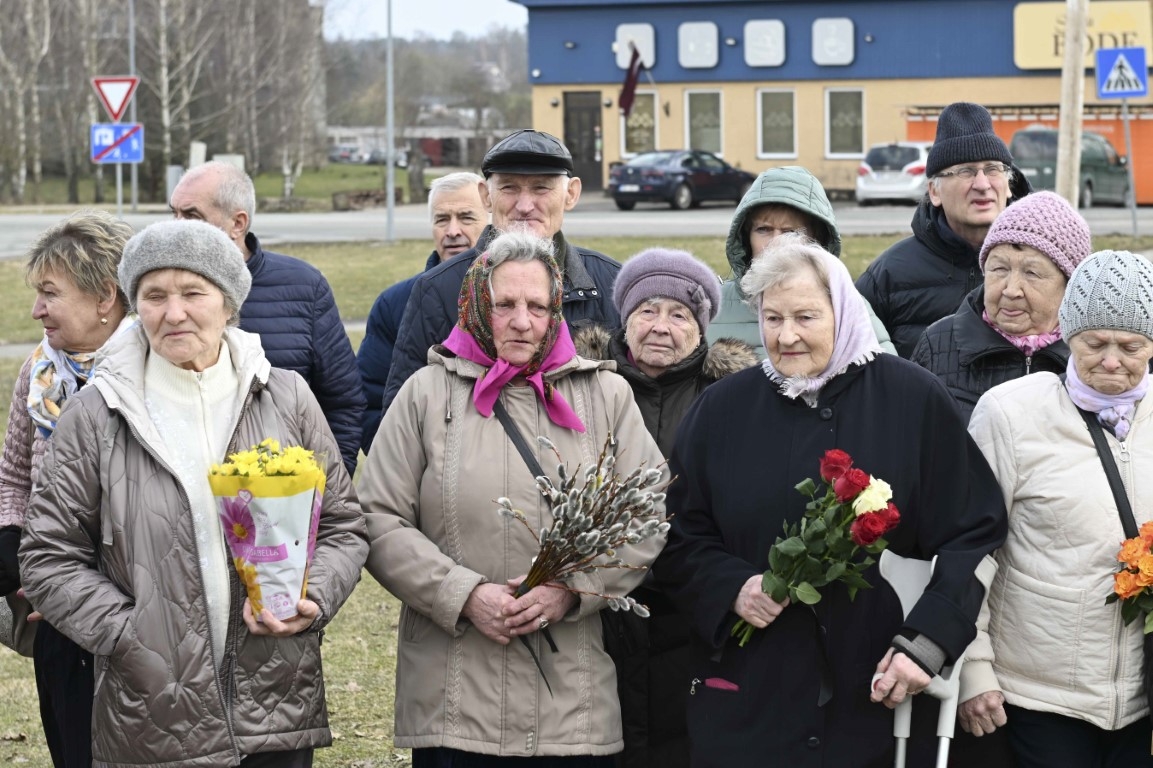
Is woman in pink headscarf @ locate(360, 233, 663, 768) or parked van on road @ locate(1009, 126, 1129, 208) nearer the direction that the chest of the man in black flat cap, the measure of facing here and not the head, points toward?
the woman in pink headscarf

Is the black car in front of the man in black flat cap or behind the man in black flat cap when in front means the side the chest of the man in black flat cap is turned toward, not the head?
behind

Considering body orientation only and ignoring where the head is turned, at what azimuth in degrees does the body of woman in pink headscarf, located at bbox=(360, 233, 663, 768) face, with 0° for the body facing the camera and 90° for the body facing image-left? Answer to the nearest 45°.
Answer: approximately 0°

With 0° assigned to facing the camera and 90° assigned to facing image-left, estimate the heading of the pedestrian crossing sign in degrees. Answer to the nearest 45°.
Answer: approximately 0°

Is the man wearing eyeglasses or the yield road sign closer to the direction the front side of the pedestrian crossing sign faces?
the man wearing eyeglasses

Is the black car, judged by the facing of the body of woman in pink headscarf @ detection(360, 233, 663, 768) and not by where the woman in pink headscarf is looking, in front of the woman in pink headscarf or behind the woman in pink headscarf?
behind

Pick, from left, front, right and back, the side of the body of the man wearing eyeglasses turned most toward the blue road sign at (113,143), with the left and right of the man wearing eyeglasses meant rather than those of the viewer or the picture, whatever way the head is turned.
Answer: back

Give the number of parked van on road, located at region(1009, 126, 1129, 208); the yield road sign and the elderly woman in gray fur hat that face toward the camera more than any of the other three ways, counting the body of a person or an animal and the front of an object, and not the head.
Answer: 2

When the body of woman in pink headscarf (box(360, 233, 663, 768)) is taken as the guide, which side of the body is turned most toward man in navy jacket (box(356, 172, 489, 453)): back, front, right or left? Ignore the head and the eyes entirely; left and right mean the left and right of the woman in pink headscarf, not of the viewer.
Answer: back

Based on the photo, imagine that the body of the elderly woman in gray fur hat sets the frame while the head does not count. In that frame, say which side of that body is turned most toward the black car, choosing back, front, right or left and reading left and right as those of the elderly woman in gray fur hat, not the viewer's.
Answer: back

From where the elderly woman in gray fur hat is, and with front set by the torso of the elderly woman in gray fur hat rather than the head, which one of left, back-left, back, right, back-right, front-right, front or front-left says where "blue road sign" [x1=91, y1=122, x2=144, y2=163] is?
back

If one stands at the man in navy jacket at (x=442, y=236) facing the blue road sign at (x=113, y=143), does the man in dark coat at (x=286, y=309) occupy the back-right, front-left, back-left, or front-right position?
back-left

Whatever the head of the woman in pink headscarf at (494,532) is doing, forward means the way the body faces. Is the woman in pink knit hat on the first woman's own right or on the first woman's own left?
on the first woman's own left
